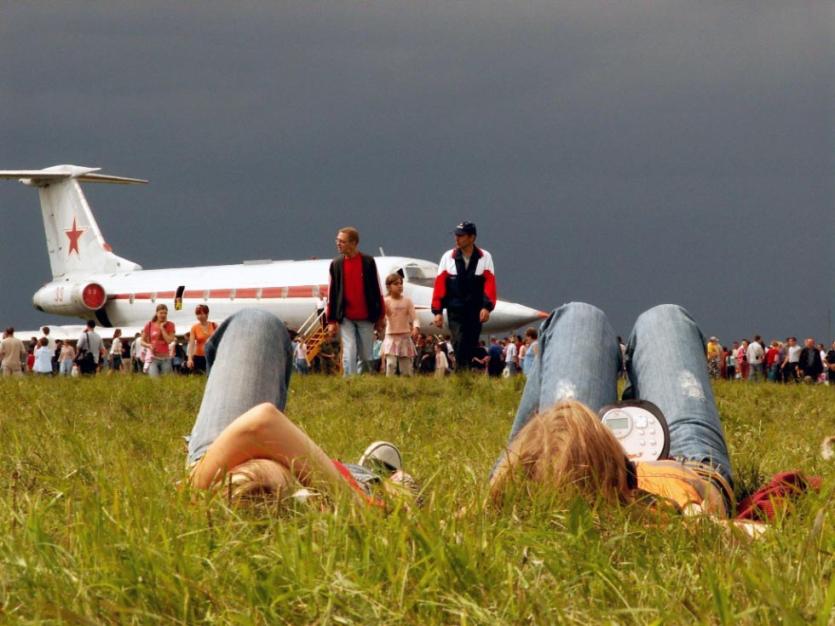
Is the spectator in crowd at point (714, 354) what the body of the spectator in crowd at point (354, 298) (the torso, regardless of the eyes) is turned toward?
no

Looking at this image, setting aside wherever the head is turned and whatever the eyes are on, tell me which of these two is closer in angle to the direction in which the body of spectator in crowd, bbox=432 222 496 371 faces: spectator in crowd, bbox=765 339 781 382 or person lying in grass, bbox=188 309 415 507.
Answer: the person lying in grass

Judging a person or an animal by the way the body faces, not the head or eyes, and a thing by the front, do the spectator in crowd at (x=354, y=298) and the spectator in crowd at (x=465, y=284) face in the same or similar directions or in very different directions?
same or similar directions

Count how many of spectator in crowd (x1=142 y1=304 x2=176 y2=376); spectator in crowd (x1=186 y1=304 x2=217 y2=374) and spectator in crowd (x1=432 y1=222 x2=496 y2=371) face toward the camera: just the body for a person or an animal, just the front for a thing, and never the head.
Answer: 3

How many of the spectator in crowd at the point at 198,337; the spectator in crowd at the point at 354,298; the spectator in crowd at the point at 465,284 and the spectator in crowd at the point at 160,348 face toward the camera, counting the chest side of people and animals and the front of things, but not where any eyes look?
4

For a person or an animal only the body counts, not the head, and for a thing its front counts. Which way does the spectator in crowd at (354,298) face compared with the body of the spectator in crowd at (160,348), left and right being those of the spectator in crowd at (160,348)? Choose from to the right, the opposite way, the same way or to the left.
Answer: the same way

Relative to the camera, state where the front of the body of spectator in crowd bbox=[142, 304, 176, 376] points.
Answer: toward the camera

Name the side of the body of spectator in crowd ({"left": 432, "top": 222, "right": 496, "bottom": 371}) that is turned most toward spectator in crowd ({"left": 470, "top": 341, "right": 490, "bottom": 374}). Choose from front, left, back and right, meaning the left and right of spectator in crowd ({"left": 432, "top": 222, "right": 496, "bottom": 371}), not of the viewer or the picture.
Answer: back

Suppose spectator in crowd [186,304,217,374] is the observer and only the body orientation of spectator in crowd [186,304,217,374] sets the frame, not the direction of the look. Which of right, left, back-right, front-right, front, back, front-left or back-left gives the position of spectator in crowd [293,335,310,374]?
back

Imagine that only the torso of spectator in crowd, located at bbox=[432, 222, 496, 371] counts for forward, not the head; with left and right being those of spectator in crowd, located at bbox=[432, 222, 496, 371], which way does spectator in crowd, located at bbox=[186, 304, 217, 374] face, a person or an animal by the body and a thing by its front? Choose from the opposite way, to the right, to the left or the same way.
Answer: the same way

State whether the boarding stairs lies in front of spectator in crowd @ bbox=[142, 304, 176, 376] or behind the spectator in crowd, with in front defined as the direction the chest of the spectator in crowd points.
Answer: behind

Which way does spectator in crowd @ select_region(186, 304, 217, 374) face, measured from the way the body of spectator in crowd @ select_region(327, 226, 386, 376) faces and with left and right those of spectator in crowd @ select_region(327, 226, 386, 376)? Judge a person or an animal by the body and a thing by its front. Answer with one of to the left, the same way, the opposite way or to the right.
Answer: the same way

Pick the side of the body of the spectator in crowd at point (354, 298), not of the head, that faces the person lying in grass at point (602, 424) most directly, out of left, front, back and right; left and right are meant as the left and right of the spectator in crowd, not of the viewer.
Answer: front

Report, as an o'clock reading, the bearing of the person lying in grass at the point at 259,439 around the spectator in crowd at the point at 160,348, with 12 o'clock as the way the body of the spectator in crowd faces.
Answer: The person lying in grass is roughly at 12 o'clock from the spectator in crowd.

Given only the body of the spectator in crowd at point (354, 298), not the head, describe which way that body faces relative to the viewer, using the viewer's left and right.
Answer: facing the viewer

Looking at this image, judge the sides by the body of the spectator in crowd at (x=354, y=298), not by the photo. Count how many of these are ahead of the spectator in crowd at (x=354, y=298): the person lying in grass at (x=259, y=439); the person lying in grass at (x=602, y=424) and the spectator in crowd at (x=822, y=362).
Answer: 2

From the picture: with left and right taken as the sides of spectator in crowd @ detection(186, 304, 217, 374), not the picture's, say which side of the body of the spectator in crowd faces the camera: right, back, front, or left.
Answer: front

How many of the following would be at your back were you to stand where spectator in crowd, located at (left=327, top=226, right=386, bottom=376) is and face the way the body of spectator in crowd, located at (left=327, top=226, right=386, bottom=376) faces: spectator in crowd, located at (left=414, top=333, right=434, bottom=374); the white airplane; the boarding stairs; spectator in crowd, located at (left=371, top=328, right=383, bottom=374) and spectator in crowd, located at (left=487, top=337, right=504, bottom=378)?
5
